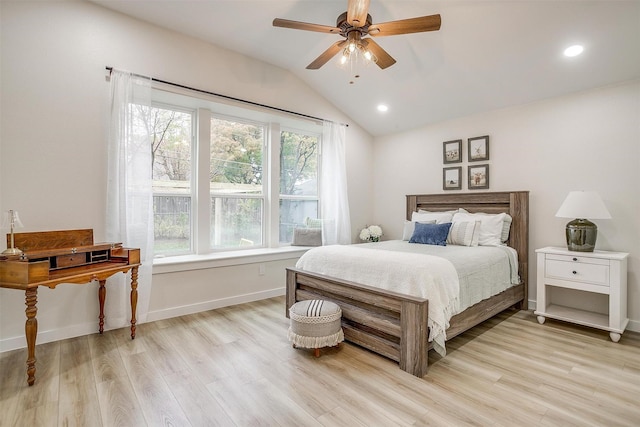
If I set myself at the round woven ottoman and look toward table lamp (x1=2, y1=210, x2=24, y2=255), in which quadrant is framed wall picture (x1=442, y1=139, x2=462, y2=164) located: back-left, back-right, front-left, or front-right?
back-right

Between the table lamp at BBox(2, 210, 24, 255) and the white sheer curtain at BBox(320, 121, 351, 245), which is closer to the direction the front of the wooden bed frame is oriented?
the table lamp

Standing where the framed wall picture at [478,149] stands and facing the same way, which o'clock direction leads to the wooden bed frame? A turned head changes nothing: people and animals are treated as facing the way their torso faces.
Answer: The wooden bed frame is roughly at 11 o'clock from the framed wall picture.

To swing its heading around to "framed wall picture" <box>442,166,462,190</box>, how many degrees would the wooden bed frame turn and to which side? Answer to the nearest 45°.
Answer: approximately 135° to its right

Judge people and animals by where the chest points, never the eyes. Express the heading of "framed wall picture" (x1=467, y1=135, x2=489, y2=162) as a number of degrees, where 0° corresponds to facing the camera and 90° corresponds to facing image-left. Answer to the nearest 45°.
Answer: approximately 45°

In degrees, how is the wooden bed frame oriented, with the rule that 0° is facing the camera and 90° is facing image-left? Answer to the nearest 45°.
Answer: approximately 45°

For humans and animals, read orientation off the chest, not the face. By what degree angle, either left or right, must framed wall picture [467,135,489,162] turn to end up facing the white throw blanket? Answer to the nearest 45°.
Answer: approximately 45° to its left

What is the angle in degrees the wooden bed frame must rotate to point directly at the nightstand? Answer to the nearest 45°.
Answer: approximately 180°
